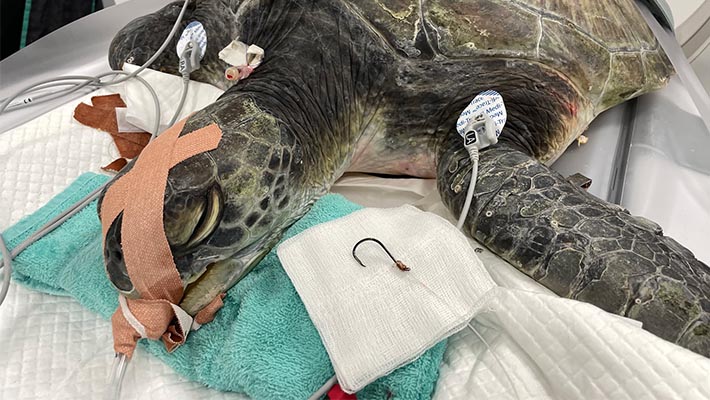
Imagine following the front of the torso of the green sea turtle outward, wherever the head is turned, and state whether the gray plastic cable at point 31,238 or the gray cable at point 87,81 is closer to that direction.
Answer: the gray plastic cable

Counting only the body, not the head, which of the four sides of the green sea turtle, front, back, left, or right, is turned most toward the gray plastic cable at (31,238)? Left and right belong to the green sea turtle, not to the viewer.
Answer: front

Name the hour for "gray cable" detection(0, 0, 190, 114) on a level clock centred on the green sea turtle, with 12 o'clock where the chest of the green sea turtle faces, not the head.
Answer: The gray cable is roughly at 2 o'clock from the green sea turtle.

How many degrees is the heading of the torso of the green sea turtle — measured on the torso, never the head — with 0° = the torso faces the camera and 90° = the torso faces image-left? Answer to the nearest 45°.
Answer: approximately 45°
